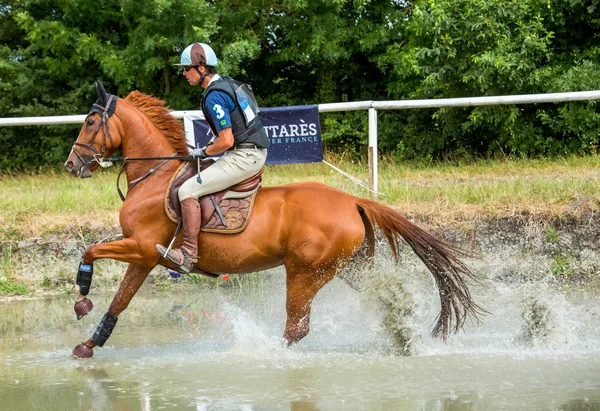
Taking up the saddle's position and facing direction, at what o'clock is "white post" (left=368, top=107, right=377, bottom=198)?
The white post is roughly at 4 o'clock from the saddle.

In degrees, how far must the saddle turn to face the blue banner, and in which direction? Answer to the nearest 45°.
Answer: approximately 90° to its right

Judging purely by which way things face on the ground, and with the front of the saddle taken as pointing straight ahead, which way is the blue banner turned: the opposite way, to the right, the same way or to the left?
to the left

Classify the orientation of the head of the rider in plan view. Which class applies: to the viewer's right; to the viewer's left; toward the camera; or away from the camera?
to the viewer's left

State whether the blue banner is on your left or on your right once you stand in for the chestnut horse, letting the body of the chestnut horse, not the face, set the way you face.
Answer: on your right

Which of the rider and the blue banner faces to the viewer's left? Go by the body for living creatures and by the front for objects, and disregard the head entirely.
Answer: the rider

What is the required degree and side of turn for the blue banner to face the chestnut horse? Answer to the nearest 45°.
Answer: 0° — it already faces it

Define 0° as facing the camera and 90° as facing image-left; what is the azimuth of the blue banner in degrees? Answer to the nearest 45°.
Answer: approximately 0°

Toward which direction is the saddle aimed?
to the viewer's left

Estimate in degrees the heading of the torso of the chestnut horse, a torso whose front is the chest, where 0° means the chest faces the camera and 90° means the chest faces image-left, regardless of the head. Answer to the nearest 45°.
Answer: approximately 90°

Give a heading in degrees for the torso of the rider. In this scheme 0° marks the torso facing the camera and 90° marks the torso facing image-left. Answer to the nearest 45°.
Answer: approximately 90°
